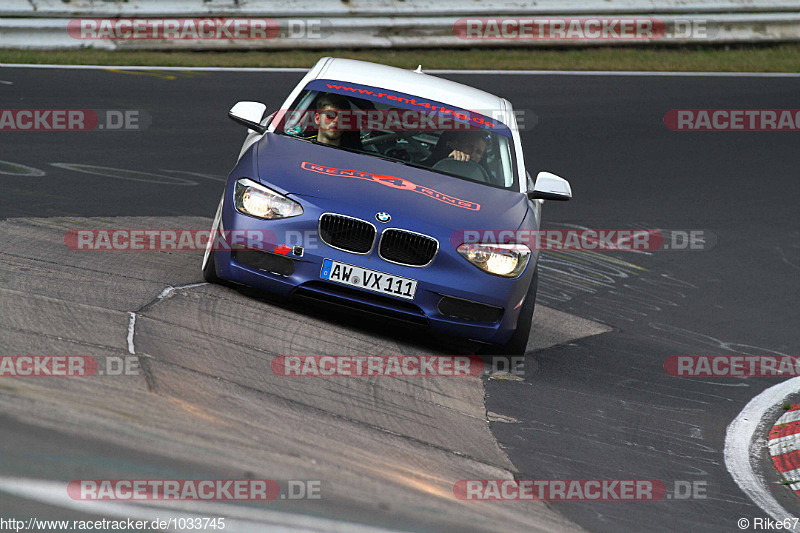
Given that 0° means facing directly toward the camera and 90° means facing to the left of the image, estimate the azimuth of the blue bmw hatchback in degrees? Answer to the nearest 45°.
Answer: approximately 0°

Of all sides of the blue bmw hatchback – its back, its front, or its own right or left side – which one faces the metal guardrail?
back
